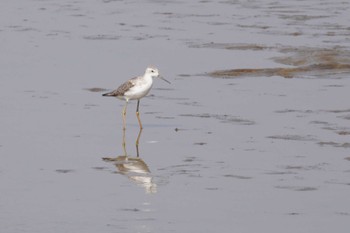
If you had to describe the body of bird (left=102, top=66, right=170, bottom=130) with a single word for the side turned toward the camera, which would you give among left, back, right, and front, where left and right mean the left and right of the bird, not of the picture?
right
